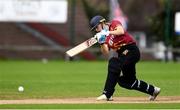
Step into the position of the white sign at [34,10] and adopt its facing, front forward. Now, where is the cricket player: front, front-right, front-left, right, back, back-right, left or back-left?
front

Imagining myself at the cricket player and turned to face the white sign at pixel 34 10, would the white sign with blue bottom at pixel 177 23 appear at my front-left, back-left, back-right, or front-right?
front-right

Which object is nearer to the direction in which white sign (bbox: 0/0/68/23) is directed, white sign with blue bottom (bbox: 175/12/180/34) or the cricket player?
the cricket player

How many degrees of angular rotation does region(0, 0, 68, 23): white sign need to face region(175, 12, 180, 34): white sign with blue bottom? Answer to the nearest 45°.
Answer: approximately 90° to its left

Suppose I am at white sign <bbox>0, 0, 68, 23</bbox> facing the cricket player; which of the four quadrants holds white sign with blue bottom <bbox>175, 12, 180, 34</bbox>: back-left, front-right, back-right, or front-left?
front-left

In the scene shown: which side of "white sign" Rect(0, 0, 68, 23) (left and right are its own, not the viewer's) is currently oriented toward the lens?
front

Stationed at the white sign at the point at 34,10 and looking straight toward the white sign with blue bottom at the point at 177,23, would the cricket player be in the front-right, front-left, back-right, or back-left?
front-right

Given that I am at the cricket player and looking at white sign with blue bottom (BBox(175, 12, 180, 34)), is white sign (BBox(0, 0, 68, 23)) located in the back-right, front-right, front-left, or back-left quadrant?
front-left
